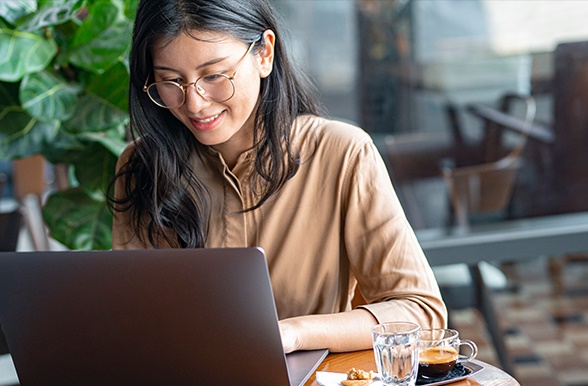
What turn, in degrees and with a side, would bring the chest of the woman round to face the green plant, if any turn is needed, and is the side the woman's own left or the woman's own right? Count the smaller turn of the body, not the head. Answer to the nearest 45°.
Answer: approximately 90° to the woman's own right

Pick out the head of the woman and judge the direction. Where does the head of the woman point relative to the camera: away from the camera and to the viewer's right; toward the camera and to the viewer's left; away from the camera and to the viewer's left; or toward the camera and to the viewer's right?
toward the camera and to the viewer's left

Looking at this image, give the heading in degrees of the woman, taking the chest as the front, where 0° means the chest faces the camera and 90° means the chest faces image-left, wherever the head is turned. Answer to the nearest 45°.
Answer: approximately 45°

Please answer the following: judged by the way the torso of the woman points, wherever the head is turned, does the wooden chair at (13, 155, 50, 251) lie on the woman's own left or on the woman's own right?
on the woman's own right

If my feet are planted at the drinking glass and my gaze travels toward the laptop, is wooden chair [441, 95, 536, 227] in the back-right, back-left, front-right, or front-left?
back-right
